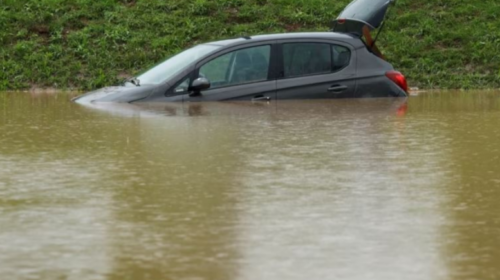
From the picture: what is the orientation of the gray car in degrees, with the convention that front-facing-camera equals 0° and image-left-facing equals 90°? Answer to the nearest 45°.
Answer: approximately 90°
